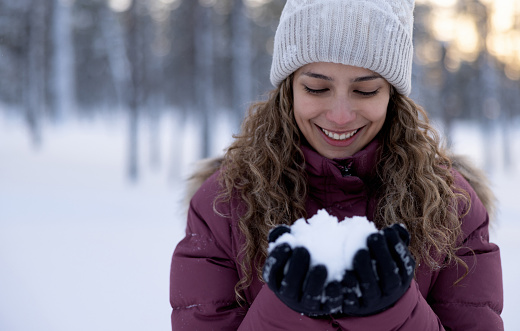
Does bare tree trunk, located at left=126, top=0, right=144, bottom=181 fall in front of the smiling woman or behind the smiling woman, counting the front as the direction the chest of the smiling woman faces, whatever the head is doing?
behind

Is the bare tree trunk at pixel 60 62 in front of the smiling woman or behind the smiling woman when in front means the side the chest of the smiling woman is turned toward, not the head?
behind

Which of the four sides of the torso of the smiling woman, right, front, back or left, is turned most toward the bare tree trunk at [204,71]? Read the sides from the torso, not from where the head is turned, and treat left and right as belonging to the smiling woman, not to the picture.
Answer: back

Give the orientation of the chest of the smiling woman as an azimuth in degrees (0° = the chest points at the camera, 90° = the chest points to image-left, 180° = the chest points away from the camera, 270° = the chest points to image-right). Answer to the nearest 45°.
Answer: approximately 0°

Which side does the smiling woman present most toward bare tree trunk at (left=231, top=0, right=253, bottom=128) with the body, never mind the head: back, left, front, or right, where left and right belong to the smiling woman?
back
